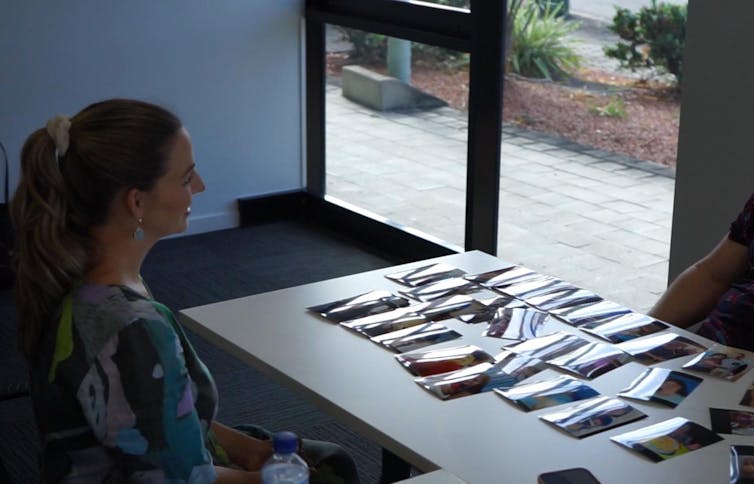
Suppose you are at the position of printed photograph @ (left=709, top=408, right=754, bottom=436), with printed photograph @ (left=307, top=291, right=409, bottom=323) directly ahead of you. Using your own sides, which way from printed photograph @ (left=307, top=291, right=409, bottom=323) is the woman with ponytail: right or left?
left

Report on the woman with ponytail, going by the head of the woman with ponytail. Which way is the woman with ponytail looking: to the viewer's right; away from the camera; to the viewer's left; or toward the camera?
to the viewer's right

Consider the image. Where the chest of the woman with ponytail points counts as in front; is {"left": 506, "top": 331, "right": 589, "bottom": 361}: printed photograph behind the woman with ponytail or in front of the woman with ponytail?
in front

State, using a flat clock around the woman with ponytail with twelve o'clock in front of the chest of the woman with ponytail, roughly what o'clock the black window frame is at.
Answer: The black window frame is roughly at 10 o'clock from the woman with ponytail.

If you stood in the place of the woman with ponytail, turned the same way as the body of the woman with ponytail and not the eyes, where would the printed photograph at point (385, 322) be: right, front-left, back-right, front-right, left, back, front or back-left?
front-left

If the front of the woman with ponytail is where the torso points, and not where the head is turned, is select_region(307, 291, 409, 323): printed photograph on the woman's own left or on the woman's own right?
on the woman's own left

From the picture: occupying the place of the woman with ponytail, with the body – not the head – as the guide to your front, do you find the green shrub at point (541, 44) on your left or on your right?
on your left

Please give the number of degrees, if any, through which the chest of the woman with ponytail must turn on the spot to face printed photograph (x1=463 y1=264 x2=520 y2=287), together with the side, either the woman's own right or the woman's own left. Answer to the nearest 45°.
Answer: approximately 45° to the woman's own left

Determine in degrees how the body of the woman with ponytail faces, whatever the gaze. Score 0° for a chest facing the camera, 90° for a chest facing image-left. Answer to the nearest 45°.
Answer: approximately 270°

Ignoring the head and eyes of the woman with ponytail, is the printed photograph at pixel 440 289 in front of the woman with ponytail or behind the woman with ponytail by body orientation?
in front

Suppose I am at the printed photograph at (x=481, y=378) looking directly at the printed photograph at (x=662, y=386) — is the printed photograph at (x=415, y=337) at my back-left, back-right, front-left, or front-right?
back-left

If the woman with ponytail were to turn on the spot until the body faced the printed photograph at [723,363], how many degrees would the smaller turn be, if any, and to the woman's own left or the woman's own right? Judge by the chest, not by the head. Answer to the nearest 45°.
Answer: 0° — they already face it

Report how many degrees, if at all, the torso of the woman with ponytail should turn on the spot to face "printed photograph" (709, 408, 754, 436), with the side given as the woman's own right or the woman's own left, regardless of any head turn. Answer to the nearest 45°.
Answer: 0° — they already face it

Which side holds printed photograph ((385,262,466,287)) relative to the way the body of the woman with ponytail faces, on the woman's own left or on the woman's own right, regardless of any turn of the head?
on the woman's own left
